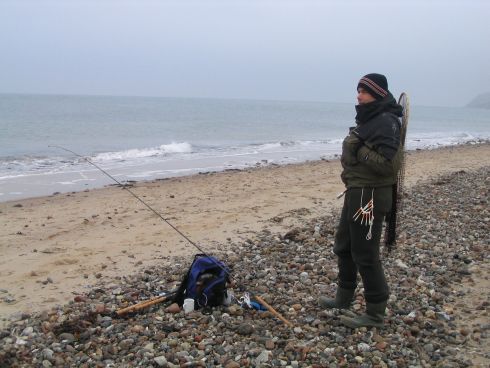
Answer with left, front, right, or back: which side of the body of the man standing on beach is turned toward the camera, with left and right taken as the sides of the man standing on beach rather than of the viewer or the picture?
left
